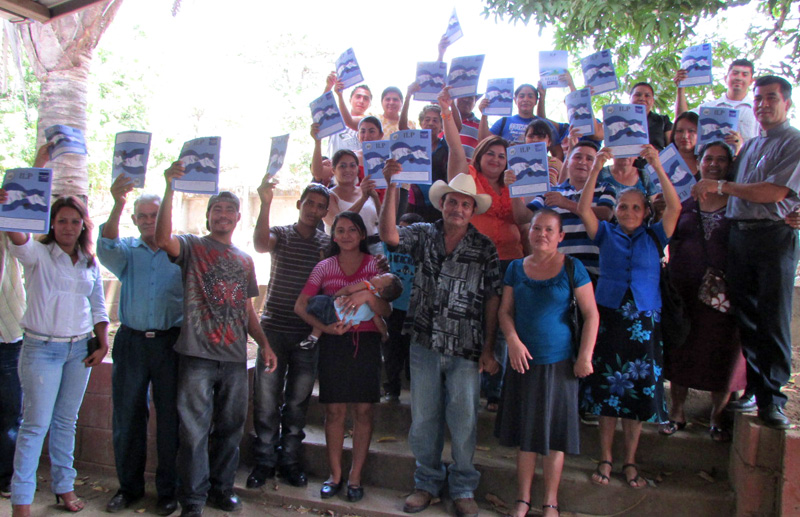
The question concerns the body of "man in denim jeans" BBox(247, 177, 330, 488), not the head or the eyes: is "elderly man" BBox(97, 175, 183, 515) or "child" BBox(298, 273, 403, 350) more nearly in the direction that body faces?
the child

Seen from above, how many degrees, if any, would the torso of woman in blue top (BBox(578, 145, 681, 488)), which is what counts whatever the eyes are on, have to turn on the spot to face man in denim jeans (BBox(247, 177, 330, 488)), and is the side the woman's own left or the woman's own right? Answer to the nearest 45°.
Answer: approximately 90° to the woman's own right

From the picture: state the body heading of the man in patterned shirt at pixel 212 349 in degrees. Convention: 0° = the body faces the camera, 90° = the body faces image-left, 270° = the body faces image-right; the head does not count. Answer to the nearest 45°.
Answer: approximately 0°

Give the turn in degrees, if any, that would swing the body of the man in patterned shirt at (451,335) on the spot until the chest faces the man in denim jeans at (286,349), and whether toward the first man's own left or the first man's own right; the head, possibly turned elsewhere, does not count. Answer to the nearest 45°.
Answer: approximately 90° to the first man's own right

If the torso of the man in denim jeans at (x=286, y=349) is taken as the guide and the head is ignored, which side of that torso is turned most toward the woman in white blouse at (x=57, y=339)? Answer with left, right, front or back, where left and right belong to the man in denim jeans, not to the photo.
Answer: right

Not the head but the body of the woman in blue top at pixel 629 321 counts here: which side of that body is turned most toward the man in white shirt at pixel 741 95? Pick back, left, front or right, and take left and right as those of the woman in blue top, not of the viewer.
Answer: back

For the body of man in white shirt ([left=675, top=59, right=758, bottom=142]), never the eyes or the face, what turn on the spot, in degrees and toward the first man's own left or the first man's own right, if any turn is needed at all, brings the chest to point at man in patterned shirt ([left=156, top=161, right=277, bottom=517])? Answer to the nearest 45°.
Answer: approximately 45° to the first man's own right

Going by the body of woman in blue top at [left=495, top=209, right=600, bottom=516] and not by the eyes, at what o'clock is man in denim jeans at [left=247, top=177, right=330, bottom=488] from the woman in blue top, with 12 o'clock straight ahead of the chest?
The man in denim jeans is roughly at 3 o'clock from the woman in blue top.

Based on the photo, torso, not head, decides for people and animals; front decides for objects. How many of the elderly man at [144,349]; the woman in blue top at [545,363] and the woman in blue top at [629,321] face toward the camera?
3

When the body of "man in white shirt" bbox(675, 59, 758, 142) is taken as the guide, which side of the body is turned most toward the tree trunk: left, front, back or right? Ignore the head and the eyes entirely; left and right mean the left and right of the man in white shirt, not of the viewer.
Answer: right

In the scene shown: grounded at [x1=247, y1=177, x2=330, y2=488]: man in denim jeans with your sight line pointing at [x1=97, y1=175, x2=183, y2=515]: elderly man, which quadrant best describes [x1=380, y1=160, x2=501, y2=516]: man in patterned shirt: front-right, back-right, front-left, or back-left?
back-left
